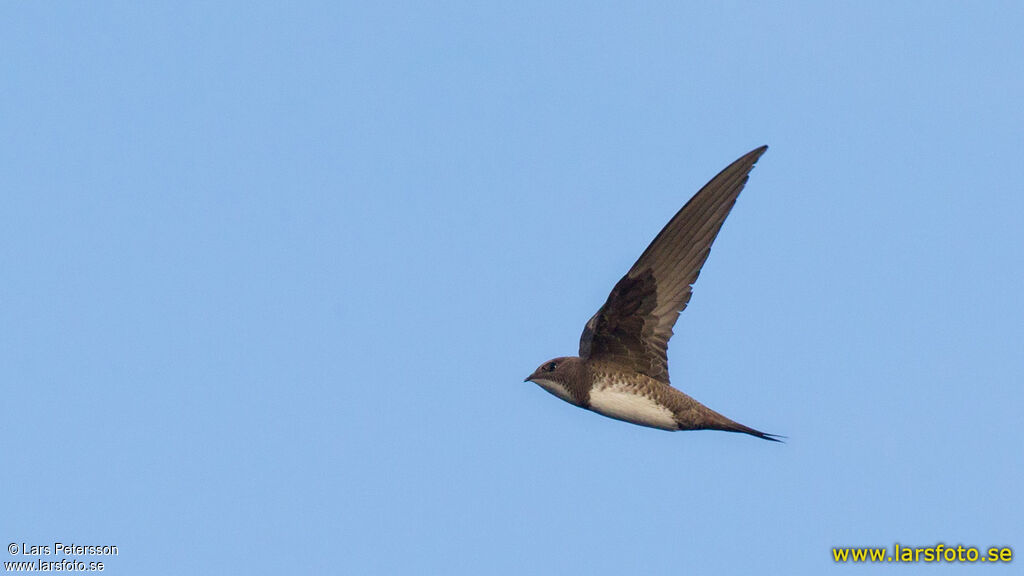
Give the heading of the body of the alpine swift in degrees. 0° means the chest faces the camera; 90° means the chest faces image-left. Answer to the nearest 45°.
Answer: approximately 90°
